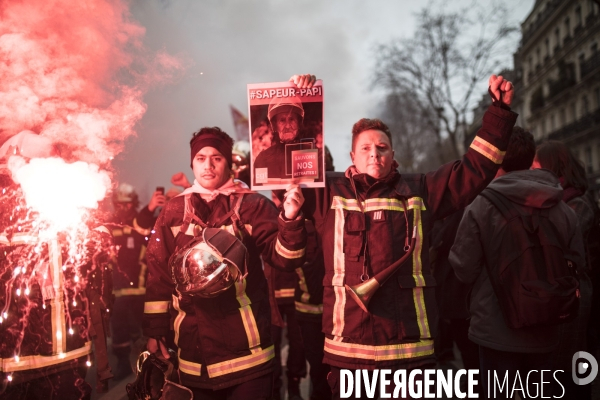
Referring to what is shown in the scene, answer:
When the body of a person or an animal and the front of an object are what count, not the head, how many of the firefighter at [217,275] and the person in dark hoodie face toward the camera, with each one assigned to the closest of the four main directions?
1

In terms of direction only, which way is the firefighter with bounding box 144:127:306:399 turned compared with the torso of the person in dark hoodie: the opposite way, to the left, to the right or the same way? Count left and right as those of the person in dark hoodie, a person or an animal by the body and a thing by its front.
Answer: the opposite way

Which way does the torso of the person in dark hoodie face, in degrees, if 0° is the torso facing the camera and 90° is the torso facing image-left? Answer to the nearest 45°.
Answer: approximately 135°

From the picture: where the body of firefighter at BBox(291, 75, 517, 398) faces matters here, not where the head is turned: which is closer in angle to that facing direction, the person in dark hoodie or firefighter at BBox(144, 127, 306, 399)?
the firefighter

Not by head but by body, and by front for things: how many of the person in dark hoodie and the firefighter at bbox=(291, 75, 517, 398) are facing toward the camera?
1

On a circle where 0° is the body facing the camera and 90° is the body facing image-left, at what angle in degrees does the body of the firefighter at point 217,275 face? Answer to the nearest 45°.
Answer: approximately 0°

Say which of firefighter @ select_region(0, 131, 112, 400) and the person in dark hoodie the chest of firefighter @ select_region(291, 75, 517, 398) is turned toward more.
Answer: the firefighter

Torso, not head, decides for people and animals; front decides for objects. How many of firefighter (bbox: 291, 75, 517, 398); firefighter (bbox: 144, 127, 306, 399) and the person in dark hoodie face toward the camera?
2

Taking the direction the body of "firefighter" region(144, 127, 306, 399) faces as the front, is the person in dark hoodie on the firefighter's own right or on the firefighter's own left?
on the firefighter's own left

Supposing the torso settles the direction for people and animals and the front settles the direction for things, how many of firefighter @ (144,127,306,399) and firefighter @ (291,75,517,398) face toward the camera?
2

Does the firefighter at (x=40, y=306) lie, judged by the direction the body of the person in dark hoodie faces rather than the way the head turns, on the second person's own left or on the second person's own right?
on the second person's own left

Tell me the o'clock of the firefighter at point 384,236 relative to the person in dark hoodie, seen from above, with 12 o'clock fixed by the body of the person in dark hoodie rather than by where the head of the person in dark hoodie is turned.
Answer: The firefighter is roughly at 9 o'clock from the person in dark hoodie.

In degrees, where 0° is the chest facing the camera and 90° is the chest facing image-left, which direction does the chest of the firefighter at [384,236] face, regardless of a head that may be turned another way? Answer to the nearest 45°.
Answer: approximately 0°
